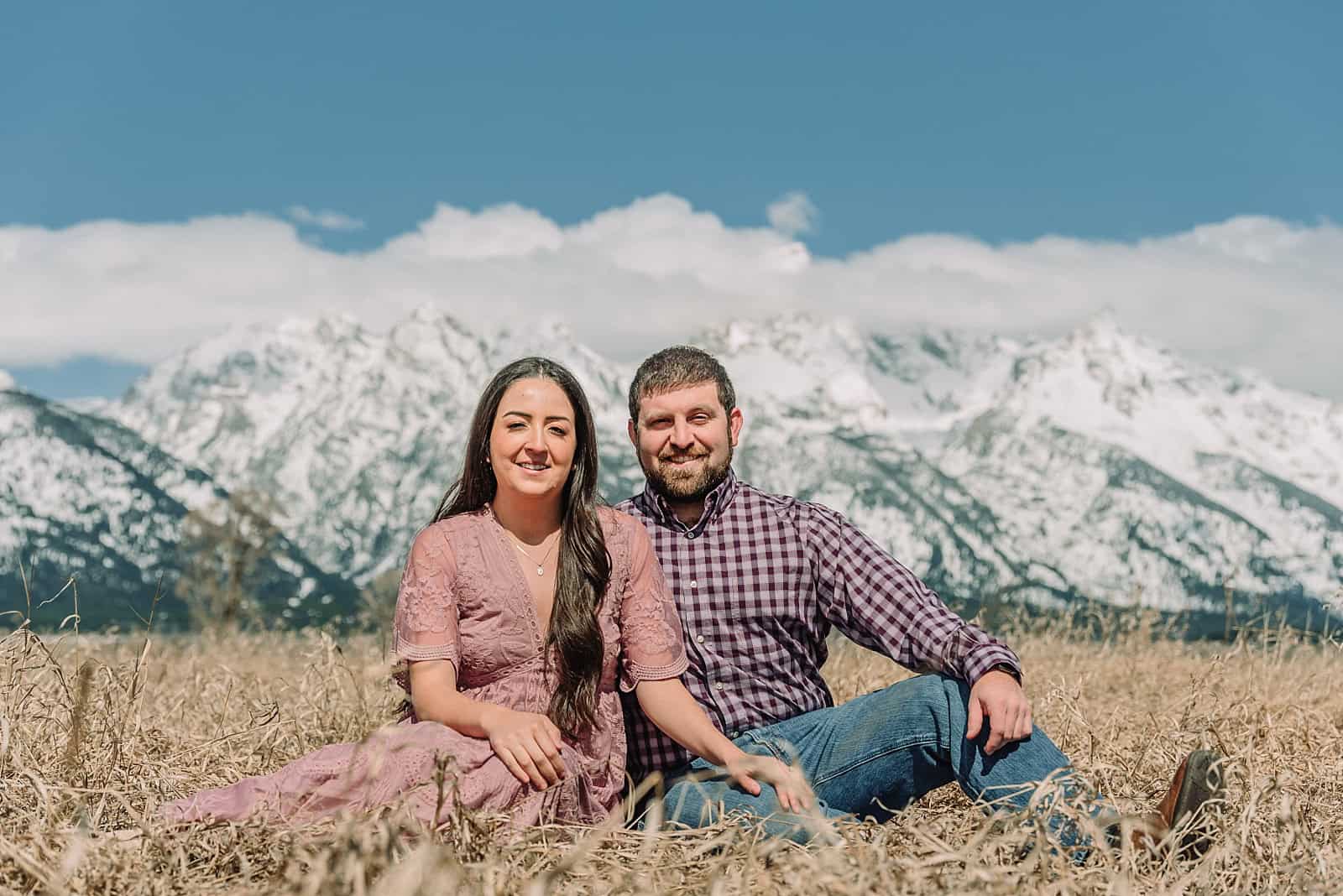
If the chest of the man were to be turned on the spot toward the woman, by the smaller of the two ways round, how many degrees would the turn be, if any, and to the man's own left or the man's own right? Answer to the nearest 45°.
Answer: approximately 45° to the man's own right

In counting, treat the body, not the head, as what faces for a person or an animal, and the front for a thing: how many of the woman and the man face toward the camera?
2

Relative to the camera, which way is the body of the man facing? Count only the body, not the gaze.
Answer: toward the camera

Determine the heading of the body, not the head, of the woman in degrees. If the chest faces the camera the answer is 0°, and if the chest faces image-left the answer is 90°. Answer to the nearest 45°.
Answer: approximately 0°
